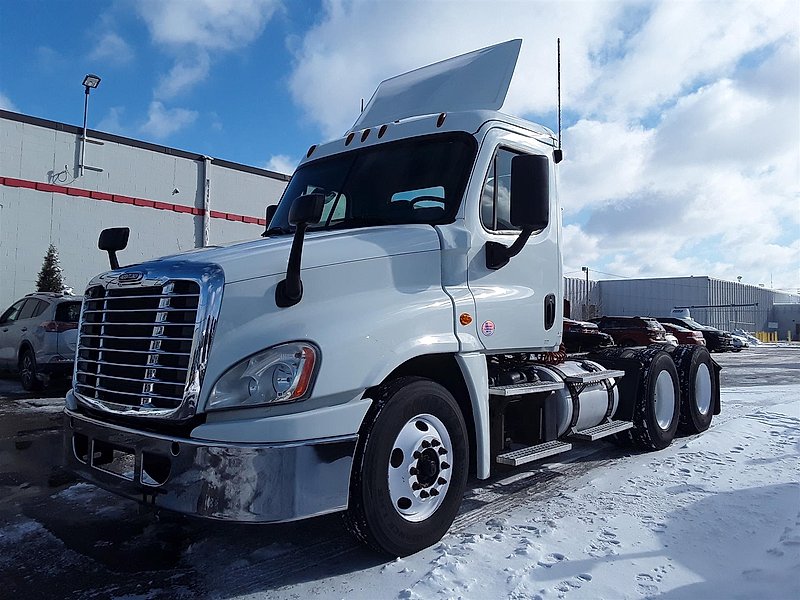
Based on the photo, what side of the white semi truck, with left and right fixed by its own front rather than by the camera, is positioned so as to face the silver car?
right

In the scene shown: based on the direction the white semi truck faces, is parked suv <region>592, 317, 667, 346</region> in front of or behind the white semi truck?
behind

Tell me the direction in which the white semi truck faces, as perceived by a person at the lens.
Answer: facing the viewer and to the left of the viewer

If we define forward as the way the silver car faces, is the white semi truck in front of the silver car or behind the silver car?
behind

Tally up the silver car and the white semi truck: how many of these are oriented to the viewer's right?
0

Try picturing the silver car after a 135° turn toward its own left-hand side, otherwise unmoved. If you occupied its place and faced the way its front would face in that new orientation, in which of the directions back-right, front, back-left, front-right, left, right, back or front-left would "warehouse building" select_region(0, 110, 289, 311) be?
back

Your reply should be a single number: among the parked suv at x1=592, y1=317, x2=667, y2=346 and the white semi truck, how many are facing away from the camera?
0

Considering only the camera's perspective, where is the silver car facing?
facing away from the viewer and to the left of the viewer
